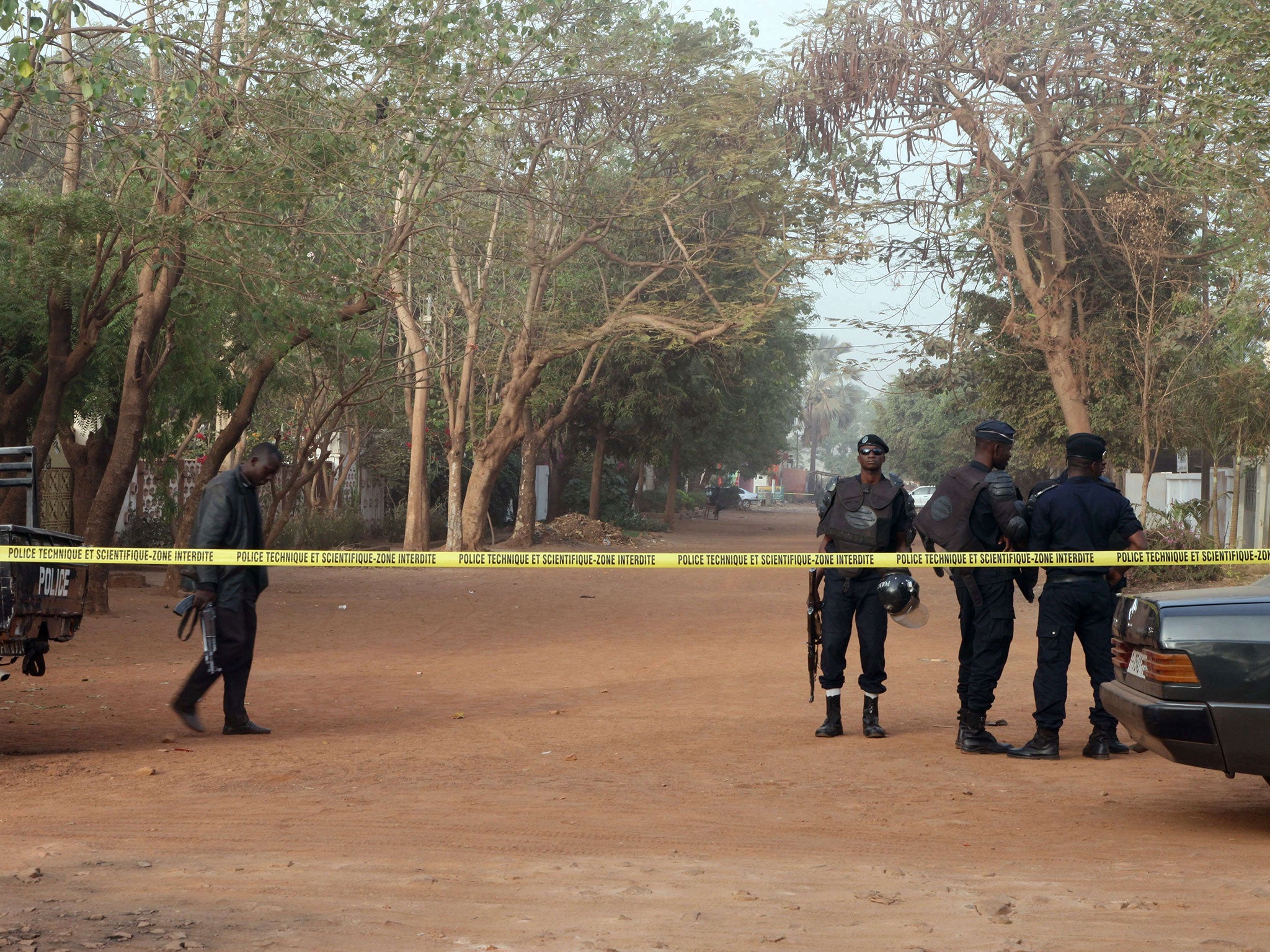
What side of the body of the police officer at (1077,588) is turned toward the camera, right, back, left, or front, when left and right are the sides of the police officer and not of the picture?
back

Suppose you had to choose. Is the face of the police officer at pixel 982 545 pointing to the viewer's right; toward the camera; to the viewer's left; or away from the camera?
to the viewer's right

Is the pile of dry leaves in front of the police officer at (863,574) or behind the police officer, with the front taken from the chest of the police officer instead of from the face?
behind

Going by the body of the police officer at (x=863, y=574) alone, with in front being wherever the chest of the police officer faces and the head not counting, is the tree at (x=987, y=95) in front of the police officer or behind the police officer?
behind

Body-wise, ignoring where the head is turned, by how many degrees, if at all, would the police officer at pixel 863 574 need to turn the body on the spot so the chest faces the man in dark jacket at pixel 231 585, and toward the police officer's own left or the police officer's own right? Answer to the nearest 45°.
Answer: approximately 90° to the police officer's own right

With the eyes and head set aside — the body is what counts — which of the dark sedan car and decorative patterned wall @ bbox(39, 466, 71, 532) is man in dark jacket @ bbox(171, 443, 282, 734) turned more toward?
the dark sedan car
